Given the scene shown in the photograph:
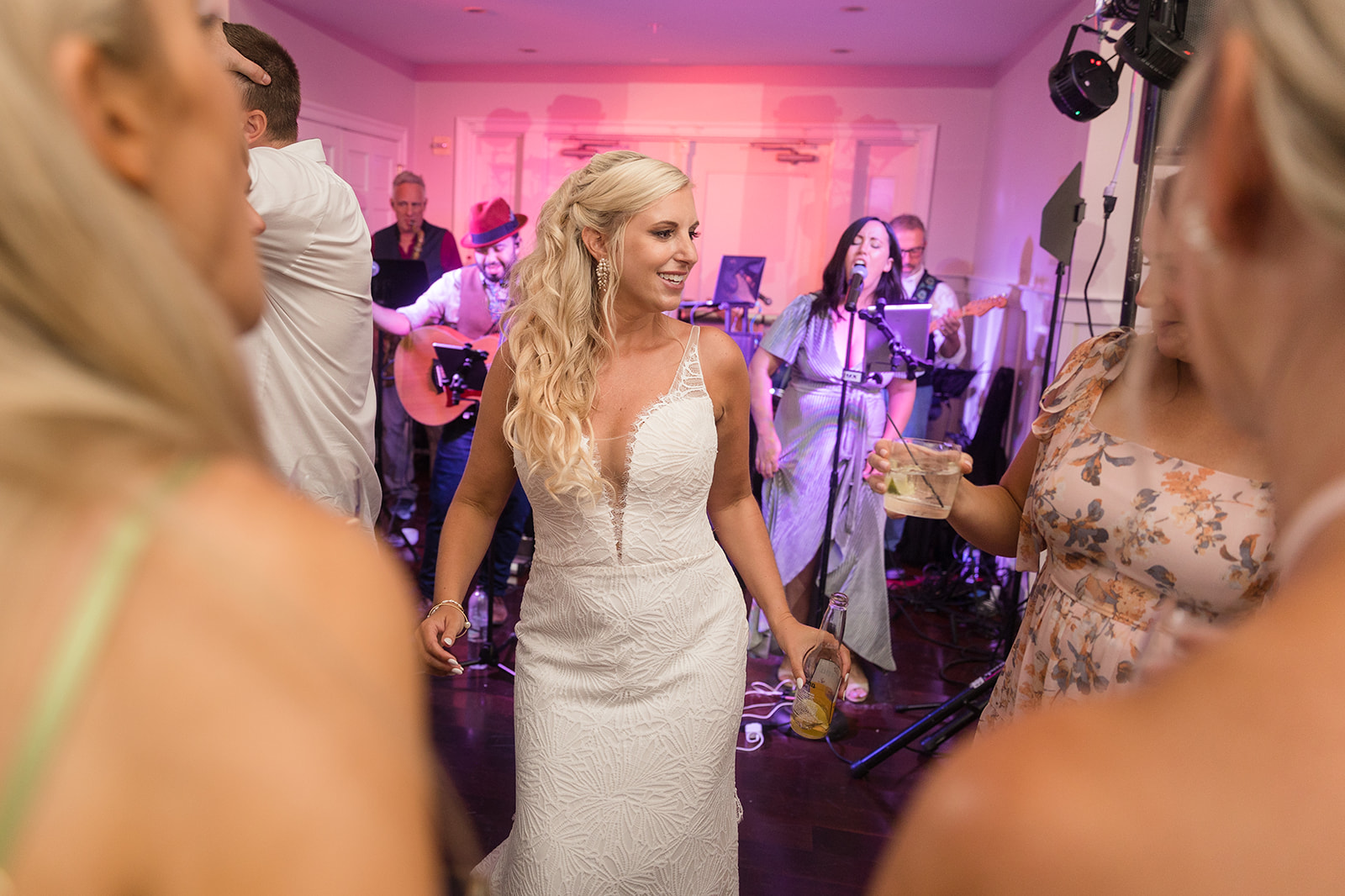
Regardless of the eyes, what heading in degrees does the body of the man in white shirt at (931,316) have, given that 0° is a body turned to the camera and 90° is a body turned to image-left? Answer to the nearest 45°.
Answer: approximately 0°

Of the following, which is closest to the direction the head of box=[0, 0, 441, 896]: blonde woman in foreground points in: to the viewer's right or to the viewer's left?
to the viewer's right

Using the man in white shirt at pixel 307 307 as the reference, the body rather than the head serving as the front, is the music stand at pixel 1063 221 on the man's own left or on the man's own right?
on the man's own right

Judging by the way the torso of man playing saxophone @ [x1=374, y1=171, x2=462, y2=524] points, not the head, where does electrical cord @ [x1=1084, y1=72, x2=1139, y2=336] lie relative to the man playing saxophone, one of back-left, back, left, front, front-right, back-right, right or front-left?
front-left

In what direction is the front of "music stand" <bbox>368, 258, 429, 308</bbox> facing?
away from the camera

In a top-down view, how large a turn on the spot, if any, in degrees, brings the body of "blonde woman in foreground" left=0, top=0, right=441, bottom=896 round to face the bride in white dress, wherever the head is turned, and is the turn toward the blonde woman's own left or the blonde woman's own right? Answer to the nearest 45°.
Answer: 0° — they already face them

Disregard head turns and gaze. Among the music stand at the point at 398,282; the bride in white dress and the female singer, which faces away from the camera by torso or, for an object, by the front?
the music stand

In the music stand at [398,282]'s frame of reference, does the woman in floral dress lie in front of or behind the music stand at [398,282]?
behind

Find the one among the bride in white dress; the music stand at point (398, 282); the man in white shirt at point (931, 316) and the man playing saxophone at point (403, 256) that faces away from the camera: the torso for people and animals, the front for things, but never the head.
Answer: the music stand
